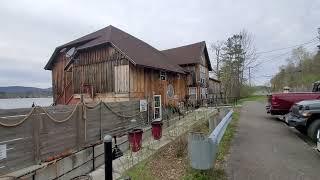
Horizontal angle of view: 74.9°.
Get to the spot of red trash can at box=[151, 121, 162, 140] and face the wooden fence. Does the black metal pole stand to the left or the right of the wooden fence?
left

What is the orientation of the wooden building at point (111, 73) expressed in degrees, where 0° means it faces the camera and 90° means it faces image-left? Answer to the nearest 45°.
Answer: approximately 315°

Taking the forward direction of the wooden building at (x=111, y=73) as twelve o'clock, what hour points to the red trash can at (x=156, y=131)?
The red trash can is roughly at 1 o'clock from the wooden building.

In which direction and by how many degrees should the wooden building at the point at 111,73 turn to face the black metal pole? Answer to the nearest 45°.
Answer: approximately 45° to its right

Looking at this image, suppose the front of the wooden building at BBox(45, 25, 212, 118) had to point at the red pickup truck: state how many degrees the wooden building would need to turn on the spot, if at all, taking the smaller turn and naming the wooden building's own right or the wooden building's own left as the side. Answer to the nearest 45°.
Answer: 0° — it already faces it

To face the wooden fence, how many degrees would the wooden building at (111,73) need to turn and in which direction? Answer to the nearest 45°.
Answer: approximately 45° to its right
